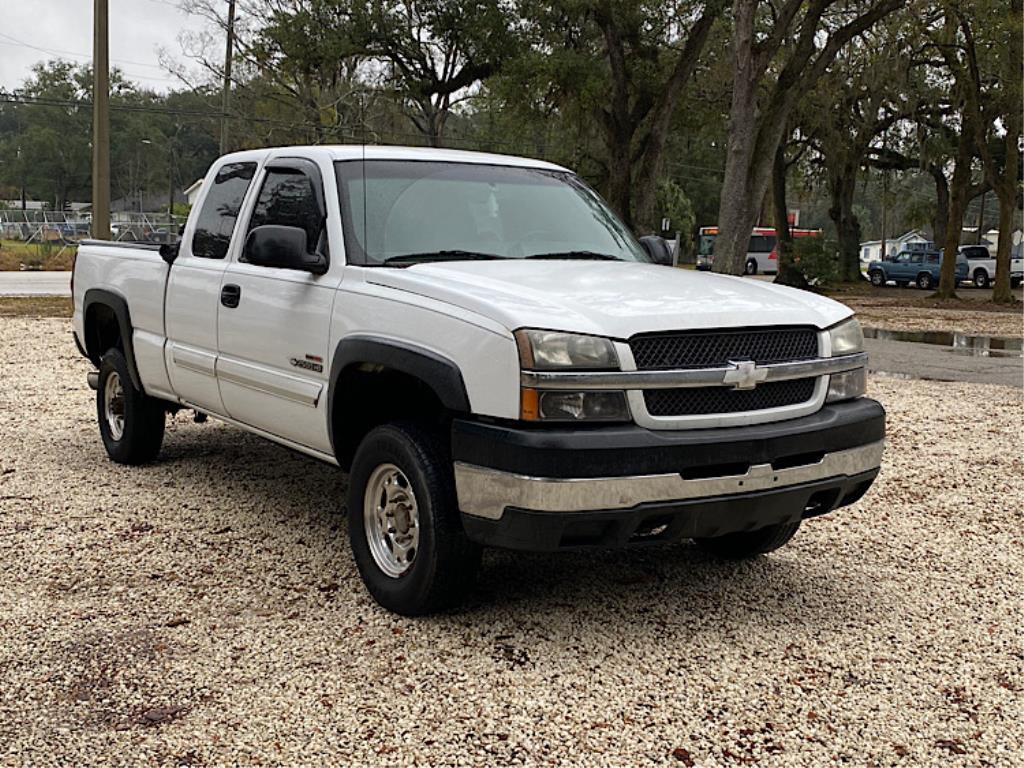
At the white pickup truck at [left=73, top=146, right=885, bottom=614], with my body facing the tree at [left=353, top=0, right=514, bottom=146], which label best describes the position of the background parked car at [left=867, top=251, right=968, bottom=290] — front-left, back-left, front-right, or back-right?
front-right

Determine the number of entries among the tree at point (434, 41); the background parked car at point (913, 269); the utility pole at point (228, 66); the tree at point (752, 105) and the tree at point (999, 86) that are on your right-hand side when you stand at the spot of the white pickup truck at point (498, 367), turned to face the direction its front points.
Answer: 0

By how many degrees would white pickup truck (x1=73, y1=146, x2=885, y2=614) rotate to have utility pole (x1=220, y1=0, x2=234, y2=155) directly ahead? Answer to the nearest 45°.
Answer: approximately 135° to its left

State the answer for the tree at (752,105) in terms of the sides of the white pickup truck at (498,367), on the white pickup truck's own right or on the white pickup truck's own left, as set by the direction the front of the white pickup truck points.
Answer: on the white pickup truck's own left

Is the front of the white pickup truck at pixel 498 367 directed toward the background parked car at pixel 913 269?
no

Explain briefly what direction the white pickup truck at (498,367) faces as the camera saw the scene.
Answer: facing the viewer and to the right of the viewer

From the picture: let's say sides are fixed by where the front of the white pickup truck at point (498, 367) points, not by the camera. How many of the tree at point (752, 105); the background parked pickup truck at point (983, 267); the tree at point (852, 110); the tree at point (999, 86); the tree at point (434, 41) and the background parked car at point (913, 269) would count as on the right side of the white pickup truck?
0

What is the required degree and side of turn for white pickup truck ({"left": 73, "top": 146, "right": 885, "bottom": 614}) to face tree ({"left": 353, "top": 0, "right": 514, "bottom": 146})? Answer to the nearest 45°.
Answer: approximately 135° to its left

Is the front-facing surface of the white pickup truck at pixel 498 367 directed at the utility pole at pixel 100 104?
no

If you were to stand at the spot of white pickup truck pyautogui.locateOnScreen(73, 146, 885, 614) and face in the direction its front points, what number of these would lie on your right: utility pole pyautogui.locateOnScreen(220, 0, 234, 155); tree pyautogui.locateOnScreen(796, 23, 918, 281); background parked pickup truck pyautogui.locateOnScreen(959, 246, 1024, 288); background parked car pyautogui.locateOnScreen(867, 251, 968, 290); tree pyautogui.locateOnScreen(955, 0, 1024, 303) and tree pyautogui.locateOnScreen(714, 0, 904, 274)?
0

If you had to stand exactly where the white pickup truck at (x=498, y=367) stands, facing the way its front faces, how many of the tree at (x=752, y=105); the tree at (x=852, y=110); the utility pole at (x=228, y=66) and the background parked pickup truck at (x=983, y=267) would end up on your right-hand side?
0

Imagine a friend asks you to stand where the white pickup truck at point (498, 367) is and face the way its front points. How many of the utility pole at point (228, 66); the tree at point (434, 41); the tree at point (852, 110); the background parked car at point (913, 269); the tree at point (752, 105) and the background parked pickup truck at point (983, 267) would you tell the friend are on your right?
0

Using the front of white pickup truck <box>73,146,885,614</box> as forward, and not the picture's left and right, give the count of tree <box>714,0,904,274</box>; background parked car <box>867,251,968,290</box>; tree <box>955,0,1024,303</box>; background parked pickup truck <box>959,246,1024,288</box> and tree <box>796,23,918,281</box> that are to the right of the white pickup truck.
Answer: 0

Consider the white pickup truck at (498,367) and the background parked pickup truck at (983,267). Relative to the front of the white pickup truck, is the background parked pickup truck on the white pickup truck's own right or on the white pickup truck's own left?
on the white pickup truck's own left
